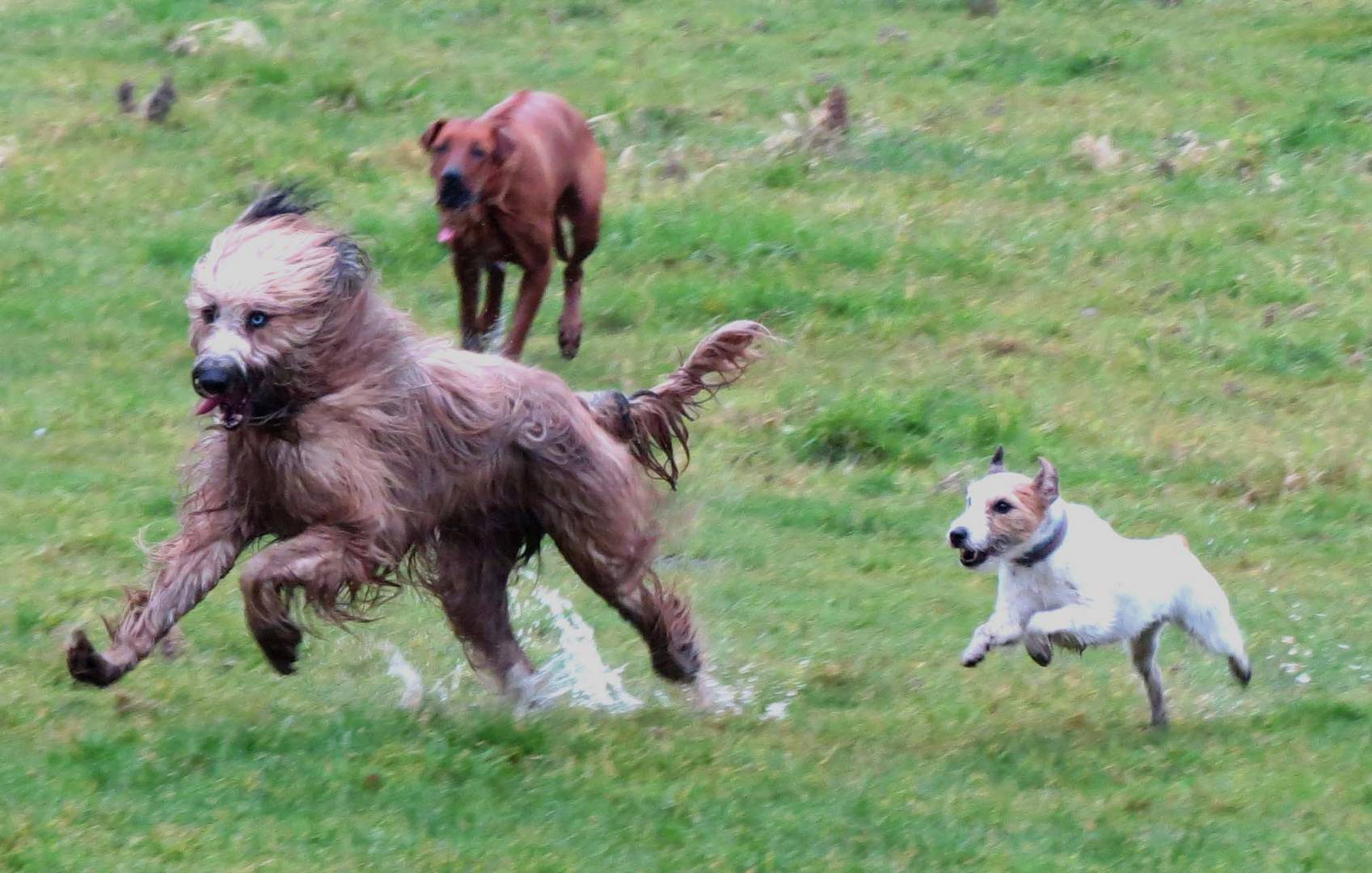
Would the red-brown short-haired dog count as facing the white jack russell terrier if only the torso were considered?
no

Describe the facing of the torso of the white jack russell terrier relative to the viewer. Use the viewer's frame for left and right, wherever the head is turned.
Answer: facing to the left of the viewer

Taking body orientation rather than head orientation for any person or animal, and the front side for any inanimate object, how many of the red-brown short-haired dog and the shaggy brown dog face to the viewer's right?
0

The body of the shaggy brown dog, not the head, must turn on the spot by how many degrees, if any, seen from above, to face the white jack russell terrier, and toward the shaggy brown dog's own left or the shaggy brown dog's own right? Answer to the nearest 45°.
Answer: approximately 135° to the shaggy brown dog's own left

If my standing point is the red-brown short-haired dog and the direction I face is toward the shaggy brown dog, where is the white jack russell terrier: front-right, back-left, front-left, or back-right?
front-left

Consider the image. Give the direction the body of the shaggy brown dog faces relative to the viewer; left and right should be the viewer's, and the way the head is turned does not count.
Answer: facing the viewer and to the left of the viewer
